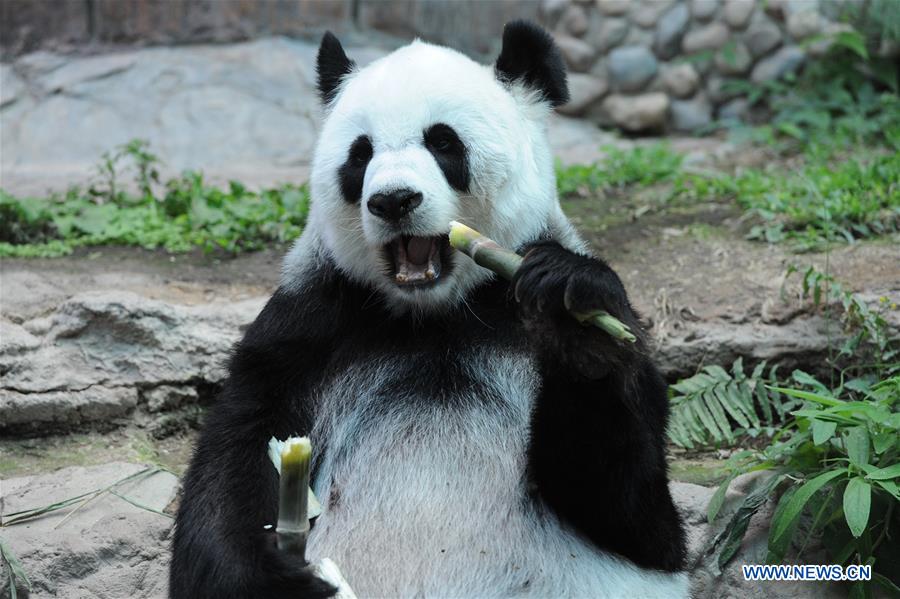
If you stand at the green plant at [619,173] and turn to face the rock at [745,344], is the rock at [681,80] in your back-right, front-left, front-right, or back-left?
back-left

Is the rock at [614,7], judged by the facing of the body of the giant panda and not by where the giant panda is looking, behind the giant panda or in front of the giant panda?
behind

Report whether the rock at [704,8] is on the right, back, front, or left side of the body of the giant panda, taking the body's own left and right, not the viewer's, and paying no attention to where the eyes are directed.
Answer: back

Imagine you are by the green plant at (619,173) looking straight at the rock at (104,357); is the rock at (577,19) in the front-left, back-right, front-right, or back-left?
back-right

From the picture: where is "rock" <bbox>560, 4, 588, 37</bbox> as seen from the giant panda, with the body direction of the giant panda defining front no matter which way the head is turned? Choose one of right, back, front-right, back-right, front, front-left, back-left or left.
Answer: back

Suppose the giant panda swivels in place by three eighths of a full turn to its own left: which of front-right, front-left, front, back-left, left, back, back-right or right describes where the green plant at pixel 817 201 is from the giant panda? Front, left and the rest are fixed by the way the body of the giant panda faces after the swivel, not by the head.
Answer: front

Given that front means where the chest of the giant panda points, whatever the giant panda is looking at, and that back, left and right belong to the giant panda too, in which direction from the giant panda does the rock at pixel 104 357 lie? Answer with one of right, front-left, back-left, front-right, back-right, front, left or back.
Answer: back-right

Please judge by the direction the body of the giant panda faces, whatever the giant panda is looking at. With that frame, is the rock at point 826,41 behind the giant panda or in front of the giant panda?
behind

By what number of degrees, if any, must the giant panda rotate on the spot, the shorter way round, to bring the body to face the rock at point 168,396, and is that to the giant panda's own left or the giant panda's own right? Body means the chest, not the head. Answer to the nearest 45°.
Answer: approximately 135° to the giant panda's own right

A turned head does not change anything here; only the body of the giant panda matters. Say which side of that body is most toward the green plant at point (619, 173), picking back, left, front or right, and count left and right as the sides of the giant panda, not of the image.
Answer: back

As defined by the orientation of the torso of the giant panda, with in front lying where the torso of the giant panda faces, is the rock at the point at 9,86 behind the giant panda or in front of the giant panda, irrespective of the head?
behind

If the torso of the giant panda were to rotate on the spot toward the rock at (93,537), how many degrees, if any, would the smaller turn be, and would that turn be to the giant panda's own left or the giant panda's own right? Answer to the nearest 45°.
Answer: approximately 90° to the giant panda's own right

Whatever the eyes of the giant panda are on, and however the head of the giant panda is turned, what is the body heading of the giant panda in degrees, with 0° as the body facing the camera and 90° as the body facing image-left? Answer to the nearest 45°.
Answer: approximately 0°

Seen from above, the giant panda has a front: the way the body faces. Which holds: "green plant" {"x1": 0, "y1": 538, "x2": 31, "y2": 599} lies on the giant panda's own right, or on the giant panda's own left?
on the giant panda's own right
